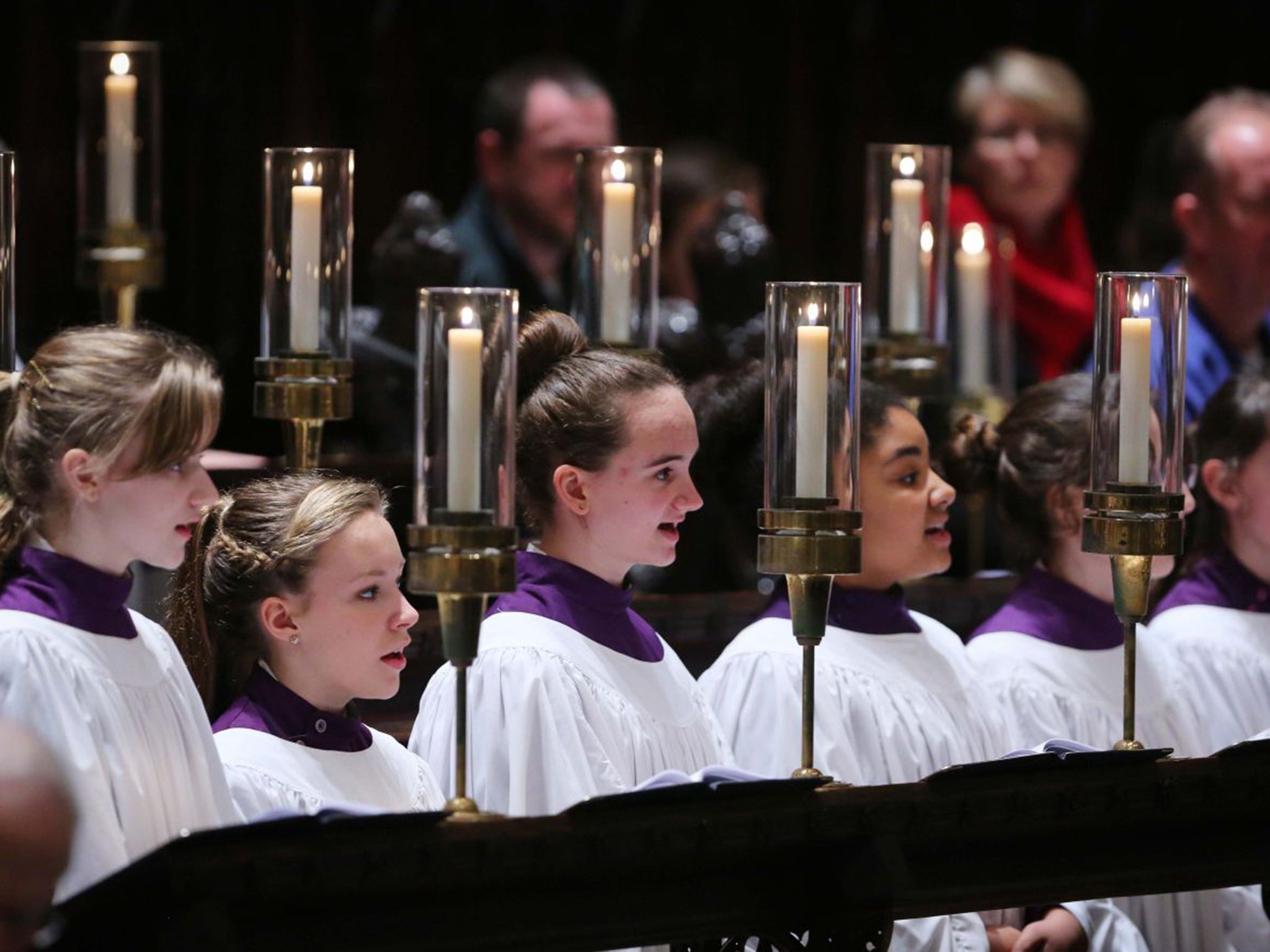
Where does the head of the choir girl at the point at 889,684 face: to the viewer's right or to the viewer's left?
to the viewer's right

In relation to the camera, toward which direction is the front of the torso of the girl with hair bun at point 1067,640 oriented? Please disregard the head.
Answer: to the viewer's right

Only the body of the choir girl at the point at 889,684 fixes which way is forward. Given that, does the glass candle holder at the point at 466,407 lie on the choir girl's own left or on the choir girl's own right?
on the choir girl's own right

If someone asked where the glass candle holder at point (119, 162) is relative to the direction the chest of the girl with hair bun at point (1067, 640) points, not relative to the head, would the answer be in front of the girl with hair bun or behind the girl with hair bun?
behind

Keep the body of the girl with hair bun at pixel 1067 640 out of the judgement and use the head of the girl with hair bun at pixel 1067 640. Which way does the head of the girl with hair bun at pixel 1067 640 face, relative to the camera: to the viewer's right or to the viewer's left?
to the viewer's right

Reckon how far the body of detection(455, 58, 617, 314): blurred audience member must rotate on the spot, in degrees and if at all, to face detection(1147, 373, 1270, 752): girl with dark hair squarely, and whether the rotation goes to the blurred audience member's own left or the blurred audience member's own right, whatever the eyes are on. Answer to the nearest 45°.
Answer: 0° — they already face them

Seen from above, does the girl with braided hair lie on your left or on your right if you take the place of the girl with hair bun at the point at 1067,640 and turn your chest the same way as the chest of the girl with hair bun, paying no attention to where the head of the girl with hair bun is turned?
on your right

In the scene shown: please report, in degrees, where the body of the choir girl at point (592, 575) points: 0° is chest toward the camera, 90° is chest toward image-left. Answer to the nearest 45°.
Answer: approximately 315°

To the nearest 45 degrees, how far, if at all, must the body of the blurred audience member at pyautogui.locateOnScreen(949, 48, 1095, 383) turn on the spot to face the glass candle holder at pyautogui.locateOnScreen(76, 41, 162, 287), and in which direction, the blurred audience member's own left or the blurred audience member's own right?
approximately 45° to the blurred audience member's own right

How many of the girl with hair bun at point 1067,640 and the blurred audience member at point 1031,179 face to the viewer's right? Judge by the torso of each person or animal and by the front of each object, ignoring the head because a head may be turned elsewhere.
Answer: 1

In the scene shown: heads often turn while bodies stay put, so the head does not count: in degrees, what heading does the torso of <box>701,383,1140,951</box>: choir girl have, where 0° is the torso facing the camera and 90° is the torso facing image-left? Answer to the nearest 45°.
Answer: approximately 315°

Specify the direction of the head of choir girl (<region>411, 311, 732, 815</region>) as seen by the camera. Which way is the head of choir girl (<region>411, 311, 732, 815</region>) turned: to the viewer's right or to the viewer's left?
to the viewer's right
